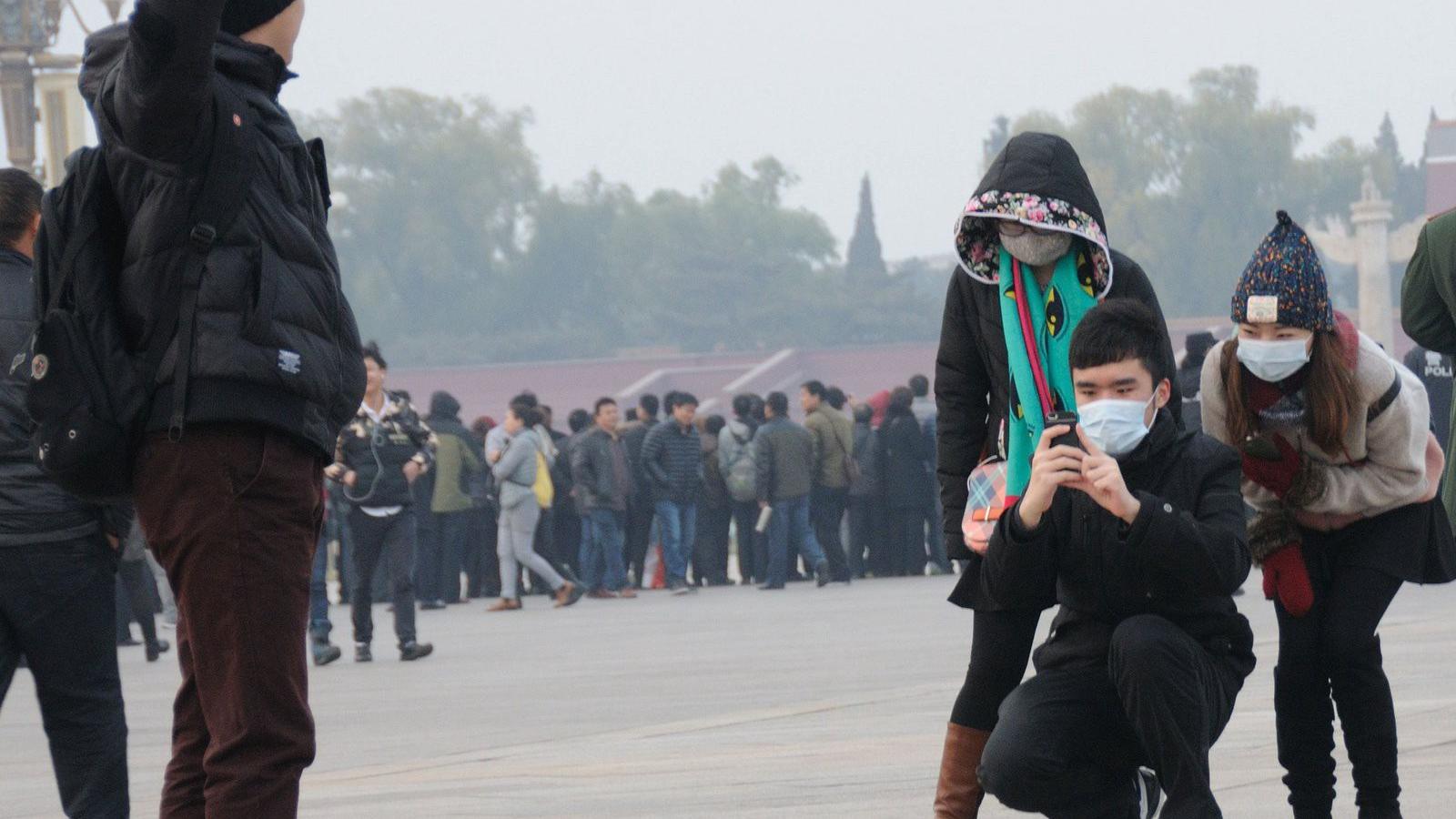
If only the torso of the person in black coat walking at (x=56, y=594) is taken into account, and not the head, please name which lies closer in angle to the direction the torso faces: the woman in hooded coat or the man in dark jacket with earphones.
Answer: the man in dark jacket with earphones

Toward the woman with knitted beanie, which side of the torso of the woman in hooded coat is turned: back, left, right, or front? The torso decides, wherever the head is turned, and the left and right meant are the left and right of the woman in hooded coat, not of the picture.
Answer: left

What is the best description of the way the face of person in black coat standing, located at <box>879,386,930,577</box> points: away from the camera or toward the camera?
away from the camera
